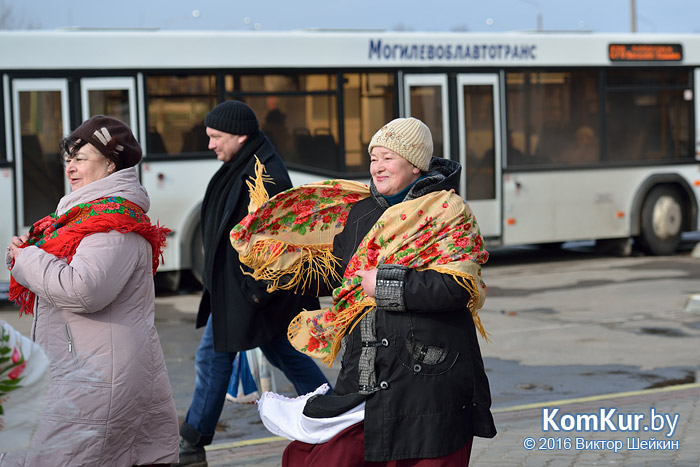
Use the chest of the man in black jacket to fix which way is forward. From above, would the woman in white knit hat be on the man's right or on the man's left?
on the man's left

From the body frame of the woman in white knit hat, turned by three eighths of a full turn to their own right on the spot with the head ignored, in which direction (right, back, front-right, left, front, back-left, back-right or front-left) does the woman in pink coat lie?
left

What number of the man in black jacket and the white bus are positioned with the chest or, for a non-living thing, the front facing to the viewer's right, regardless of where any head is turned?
1

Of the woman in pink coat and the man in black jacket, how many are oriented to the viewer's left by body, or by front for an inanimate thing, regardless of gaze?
2

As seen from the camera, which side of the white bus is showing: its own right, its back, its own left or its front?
right

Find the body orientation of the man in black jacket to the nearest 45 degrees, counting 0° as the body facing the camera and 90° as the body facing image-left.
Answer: approximately 90°

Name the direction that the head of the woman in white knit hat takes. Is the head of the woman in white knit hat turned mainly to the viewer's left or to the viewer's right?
to the viewer's left

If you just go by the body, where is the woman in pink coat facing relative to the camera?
to the viewer's left

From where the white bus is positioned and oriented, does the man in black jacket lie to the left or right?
on its right

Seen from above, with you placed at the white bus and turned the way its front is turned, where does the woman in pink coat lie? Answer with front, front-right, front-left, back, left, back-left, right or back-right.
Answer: right

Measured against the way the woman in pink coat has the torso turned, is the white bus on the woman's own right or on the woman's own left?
on the woman's own right

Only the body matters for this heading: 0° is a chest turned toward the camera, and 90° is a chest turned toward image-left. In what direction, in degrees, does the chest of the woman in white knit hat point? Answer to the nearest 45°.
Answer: approximately 45°

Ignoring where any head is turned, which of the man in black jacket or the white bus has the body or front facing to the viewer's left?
the man in black jacket
